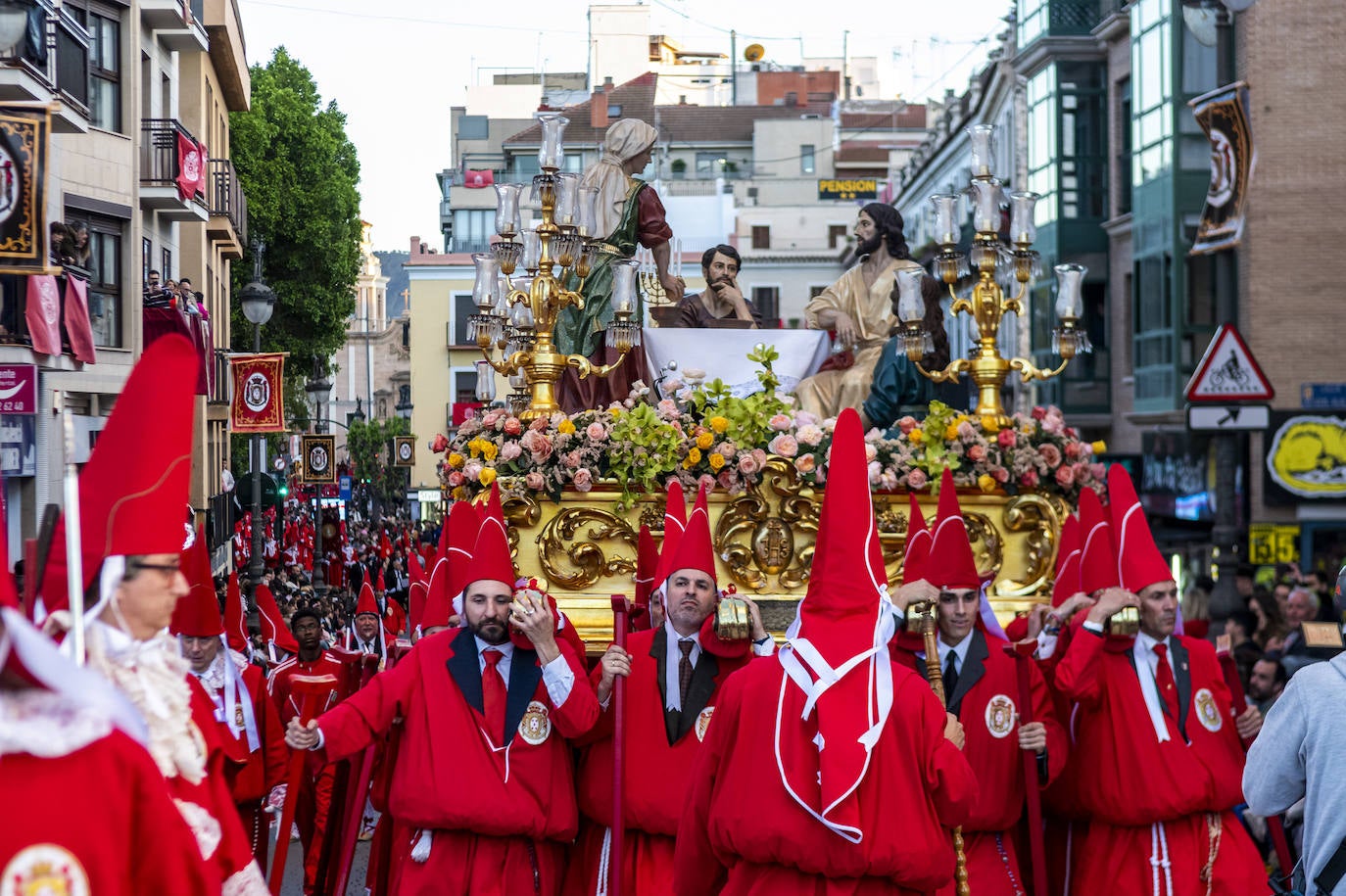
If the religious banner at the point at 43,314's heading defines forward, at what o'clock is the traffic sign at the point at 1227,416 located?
The traffic sign is roughly at 12 o'clock from the religious banner.

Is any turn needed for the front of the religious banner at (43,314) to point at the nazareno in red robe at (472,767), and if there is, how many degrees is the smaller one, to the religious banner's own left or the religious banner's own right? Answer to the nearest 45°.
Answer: approximately 45° to the religious banner's own right

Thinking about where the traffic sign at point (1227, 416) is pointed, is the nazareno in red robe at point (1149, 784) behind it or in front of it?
in front

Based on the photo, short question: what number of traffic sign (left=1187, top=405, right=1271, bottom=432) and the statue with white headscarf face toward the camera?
1

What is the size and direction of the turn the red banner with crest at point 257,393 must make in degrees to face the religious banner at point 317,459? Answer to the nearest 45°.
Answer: approximately 180°

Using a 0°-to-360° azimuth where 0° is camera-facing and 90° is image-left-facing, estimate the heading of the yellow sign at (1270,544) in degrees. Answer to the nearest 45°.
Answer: approximately 0°

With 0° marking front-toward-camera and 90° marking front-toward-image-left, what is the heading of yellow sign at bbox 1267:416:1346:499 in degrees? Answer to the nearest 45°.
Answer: approximately 0°

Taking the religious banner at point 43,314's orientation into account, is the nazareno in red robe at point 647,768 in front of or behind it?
in front
